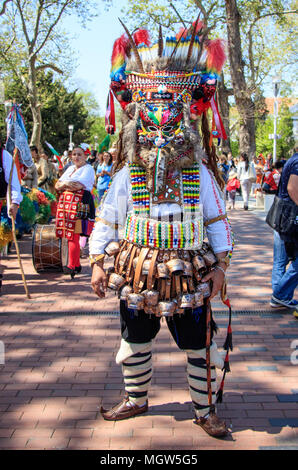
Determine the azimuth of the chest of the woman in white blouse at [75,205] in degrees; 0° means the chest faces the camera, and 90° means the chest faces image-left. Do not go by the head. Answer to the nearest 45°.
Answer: approximately 45°

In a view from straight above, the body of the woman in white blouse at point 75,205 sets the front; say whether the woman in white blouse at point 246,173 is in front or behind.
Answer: behind

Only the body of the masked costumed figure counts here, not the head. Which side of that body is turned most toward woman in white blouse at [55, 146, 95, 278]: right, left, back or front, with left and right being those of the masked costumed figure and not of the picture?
back

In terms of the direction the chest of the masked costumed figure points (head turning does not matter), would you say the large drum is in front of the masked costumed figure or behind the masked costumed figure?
behind

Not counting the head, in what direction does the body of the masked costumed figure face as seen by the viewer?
toward the camera

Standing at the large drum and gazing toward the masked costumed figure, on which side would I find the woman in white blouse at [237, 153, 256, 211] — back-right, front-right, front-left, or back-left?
back-left

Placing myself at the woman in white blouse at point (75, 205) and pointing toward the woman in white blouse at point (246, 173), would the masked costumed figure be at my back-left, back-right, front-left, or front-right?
back-right

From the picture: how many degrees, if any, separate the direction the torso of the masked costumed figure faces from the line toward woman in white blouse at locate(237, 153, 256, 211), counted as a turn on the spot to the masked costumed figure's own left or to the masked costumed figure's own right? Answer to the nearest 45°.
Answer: approximately 180°

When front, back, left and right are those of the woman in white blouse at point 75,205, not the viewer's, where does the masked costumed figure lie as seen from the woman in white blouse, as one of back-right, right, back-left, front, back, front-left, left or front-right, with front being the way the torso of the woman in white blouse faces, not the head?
front-left
